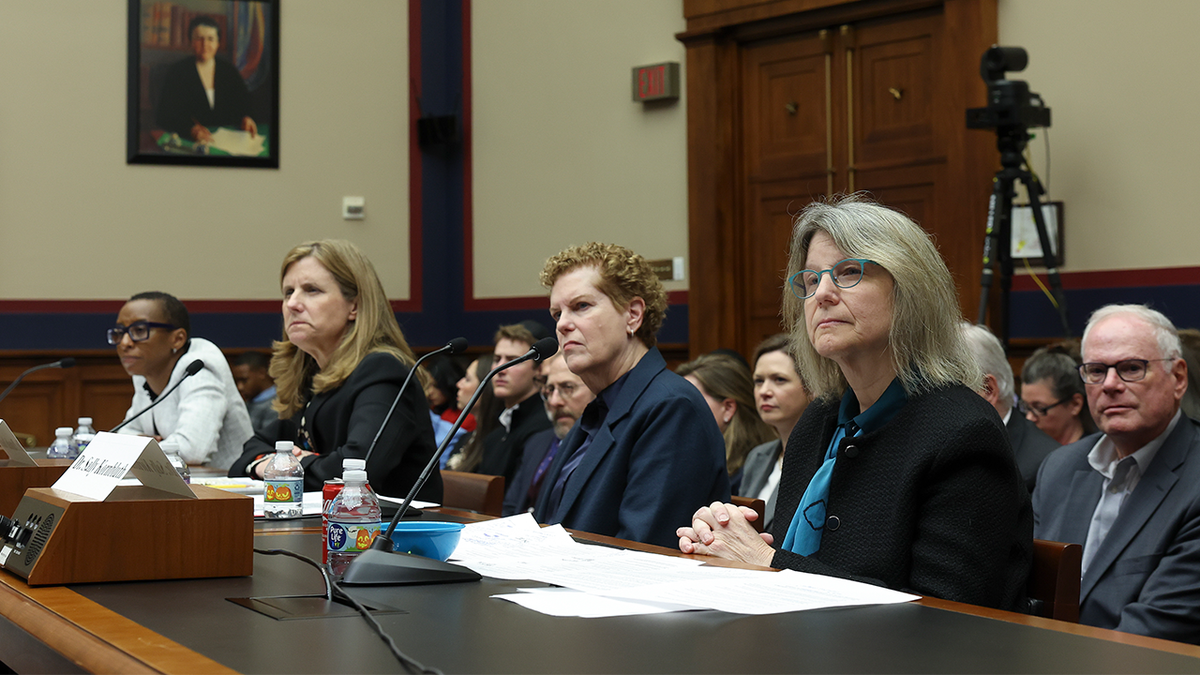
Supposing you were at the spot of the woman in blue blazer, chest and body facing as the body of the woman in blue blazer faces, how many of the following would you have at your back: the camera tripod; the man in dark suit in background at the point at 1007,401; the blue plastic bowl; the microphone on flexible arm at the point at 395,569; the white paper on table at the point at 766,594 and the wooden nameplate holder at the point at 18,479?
2

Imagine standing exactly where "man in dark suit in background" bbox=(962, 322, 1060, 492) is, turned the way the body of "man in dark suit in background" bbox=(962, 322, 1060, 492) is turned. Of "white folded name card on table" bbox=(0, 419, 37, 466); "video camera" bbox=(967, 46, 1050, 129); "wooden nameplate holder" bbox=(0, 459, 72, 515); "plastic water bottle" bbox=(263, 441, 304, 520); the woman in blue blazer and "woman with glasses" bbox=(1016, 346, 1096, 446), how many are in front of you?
4

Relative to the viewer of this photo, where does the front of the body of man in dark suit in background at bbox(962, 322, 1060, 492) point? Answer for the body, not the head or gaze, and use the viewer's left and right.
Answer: facing the viewer and to the left of the viewer

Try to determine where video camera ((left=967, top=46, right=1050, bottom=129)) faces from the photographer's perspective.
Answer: facing to the left of the viewer

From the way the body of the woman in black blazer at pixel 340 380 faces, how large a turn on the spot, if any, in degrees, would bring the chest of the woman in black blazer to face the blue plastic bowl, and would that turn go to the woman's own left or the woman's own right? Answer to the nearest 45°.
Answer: approximately 45° to the woman's own left

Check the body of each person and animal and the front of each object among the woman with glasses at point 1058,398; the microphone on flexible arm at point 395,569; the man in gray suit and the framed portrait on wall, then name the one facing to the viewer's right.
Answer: the microphone on flexible arm

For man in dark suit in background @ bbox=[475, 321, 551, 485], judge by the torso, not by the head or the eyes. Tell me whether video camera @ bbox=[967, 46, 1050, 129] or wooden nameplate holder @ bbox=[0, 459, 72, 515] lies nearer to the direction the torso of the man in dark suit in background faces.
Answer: the wooden nameplate holder

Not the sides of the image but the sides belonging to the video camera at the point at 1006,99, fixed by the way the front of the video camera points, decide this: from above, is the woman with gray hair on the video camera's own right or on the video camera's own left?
on the video camera's own left

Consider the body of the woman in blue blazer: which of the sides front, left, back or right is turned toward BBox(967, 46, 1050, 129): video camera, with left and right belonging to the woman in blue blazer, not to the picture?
back

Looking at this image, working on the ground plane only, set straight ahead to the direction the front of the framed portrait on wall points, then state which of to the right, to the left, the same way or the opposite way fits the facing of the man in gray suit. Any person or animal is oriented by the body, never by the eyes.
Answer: to the right

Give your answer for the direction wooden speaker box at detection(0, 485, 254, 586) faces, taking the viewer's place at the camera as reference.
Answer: facing to the left of the viewer

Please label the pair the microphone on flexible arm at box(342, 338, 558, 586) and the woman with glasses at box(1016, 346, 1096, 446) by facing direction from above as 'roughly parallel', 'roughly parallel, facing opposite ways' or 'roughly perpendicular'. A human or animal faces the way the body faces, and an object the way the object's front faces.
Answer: roughly parallel, facing opposite ways

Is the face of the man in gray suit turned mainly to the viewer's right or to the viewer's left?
to the viewer's left

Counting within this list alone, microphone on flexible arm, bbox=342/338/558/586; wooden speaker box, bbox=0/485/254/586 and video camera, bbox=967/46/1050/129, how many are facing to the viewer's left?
2

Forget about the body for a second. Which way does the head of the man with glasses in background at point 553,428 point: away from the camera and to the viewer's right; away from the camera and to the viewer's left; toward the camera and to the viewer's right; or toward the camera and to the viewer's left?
toward the camera and to the viewer's left

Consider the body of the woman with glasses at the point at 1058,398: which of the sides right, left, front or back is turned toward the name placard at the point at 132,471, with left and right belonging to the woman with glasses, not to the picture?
front

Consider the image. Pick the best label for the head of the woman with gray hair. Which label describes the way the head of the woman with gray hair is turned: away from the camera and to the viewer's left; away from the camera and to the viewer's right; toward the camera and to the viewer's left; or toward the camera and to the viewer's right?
toward the camera and to the viewer's left

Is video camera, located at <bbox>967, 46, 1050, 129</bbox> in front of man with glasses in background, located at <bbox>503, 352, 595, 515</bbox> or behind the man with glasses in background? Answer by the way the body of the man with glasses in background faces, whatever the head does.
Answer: behind

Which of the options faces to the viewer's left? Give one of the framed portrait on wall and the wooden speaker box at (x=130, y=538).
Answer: the wooden speaker box

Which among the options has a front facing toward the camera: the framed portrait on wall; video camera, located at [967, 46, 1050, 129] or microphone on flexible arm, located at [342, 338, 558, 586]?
the framed portrait on wall
